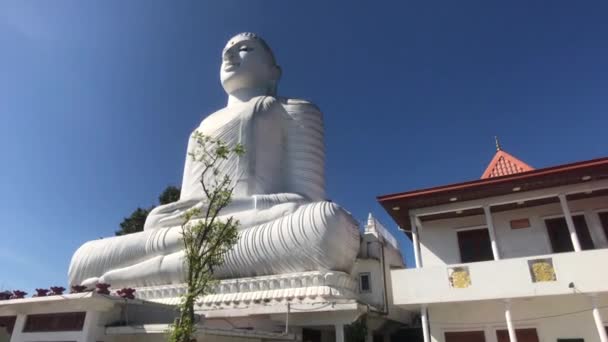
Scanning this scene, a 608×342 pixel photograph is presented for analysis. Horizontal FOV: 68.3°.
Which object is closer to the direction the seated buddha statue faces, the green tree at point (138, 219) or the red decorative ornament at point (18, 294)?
the red decorative ornament

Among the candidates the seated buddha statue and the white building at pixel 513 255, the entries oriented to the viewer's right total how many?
0

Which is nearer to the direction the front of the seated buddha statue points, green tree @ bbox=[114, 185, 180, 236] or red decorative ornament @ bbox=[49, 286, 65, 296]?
the red decorative ornament

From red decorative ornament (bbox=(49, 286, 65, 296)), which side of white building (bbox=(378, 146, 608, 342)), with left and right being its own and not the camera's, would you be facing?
right

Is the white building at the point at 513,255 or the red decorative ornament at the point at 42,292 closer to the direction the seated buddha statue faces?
the red decorative ornament

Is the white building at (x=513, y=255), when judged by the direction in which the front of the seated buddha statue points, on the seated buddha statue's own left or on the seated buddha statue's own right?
on the seated buddha statue's own left

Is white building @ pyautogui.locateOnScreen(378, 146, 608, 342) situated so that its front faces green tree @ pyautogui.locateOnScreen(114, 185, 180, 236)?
no

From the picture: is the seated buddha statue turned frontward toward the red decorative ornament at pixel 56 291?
yes

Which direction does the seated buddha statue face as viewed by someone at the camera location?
facing the viewer and to the left of the viewer

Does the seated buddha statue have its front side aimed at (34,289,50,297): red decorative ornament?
yes

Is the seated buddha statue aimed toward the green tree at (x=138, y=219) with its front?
no
